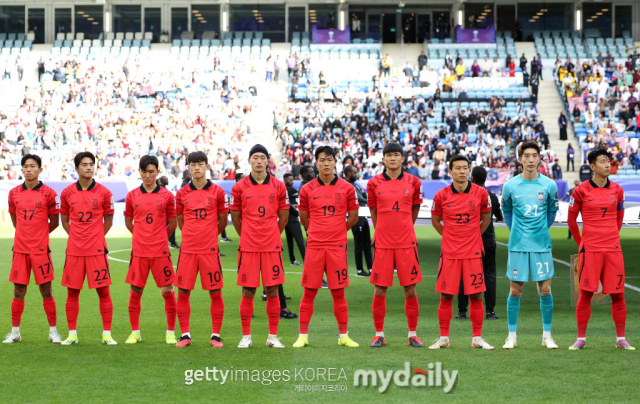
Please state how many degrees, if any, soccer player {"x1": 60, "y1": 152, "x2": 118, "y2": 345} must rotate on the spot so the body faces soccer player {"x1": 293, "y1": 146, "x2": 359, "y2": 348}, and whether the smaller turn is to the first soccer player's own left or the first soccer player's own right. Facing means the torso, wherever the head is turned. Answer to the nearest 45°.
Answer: approximately 90° to the first soccer player's own left

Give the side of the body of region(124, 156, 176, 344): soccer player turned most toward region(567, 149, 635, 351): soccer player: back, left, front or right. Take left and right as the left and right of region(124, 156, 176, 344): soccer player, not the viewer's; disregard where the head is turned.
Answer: left

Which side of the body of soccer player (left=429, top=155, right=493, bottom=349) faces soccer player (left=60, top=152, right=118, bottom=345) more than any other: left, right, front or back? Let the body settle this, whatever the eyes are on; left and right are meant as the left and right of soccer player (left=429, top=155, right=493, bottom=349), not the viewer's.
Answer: right

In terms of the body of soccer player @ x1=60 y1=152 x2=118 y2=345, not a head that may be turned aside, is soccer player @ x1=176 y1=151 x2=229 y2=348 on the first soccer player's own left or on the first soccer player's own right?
on the first soccer player's own left

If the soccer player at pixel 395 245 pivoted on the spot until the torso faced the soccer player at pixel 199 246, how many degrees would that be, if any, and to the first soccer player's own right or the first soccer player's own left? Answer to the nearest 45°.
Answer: approximately 90° to the first soccer player's own right

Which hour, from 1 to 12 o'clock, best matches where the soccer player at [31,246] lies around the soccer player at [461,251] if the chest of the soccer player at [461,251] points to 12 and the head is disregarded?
the soccer player at [31,246] is roughly at 3 o'clock from the soccer player at [461,251].

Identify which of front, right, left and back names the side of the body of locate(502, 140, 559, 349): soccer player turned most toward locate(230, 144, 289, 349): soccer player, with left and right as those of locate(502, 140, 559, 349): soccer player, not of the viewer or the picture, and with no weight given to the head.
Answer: right
